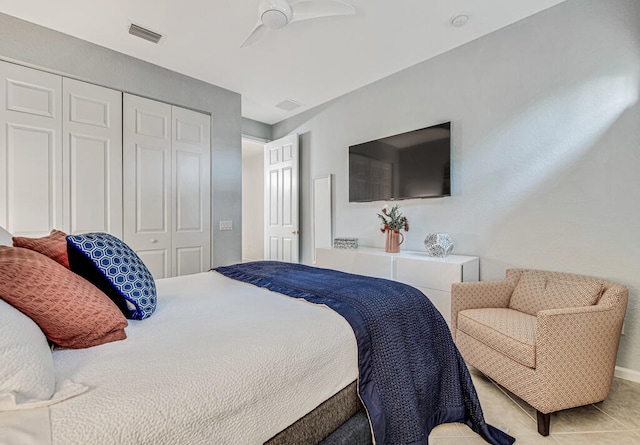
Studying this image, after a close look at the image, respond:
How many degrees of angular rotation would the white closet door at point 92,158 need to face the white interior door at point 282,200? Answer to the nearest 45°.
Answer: approximately 45° to its left

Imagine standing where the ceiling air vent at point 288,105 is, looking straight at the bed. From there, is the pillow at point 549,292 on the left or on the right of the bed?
left

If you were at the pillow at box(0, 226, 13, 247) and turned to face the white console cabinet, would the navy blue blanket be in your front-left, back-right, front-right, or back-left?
front-right

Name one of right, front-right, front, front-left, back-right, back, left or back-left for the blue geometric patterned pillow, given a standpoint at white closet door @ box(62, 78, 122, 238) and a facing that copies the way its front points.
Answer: front-right

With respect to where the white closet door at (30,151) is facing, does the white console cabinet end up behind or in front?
in front

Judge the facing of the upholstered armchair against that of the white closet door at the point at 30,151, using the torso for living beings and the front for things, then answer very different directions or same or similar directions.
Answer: very different directions

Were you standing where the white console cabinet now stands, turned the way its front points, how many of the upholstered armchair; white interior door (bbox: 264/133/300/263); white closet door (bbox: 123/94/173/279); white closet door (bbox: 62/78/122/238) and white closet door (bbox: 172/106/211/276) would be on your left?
1

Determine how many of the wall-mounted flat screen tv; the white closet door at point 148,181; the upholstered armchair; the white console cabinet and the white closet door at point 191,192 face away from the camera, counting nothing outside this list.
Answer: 0

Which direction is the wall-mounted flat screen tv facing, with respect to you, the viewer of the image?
facing the viewer and to the left of the viewer

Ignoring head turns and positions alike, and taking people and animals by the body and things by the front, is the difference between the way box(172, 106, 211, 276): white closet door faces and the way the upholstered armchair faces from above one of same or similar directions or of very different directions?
very different directions

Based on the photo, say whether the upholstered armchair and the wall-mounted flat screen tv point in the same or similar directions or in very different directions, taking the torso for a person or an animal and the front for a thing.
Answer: same or similar directions

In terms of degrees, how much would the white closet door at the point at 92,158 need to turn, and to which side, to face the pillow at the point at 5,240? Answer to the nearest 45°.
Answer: approximately 45° to its right

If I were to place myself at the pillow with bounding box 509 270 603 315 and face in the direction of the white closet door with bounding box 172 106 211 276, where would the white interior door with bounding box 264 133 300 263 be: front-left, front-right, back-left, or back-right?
front-right

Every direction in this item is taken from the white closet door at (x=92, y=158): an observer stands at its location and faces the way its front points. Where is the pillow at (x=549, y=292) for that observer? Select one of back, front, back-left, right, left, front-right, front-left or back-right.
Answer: front

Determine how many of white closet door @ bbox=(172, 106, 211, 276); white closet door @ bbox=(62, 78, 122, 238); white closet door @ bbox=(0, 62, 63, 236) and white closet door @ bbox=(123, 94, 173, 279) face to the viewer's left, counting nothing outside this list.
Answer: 0

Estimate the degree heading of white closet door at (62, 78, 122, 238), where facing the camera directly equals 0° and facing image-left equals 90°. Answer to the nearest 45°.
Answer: approximately 315°

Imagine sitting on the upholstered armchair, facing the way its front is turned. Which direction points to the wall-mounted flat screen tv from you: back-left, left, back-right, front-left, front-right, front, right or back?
right

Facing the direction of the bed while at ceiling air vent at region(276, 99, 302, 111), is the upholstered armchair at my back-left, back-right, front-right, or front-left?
front-left
